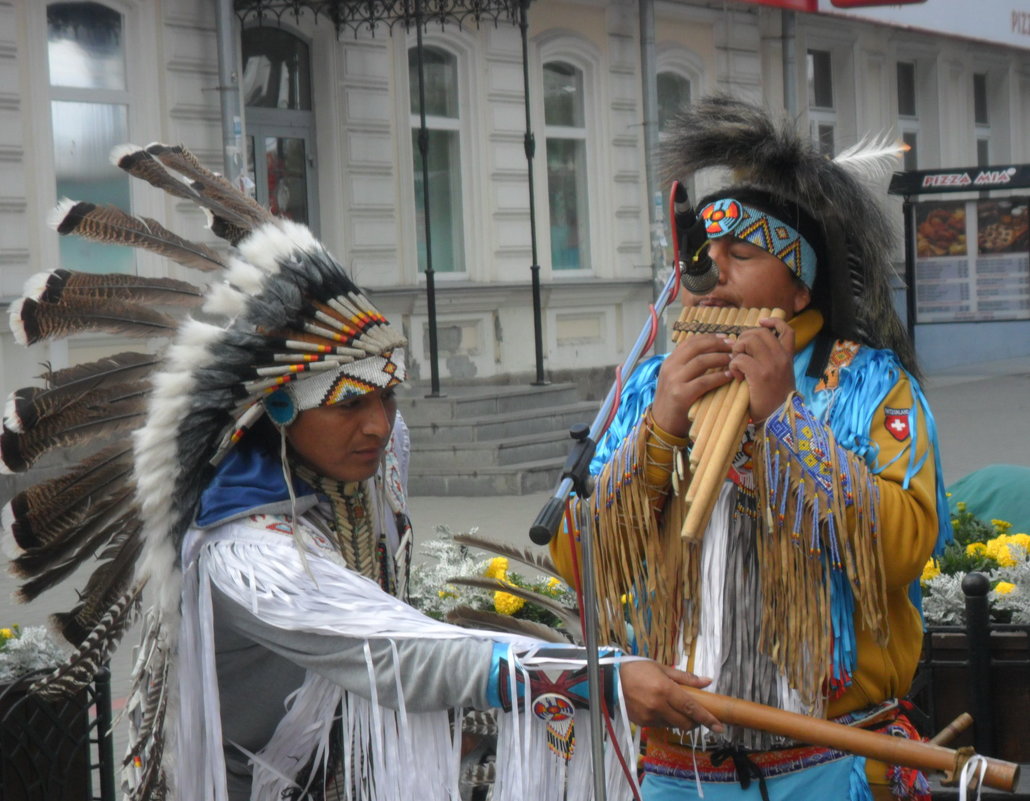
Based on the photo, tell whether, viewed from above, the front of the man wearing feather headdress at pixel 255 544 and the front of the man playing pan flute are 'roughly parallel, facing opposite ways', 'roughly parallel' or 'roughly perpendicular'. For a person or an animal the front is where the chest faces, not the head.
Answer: roughly perpendicular

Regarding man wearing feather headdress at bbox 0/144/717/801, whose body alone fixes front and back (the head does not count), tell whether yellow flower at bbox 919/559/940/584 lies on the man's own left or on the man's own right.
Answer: on the man's own left

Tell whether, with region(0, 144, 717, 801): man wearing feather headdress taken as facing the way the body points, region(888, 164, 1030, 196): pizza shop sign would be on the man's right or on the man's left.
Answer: on the man's left

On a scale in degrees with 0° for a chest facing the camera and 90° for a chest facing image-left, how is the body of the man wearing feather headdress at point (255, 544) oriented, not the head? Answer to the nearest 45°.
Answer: approximately 315°

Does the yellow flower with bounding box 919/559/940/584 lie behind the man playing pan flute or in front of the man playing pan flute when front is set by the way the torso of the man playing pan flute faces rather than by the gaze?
behind

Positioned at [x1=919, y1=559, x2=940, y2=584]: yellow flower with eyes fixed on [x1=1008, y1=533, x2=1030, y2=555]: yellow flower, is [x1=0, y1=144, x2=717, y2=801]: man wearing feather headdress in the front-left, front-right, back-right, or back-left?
back-right

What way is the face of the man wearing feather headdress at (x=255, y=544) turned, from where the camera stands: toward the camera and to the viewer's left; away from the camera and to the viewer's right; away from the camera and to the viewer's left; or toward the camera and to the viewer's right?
toward the camera and to the viewer's right

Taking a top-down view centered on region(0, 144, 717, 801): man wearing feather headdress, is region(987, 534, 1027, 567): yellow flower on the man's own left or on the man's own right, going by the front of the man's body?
on the man's own left

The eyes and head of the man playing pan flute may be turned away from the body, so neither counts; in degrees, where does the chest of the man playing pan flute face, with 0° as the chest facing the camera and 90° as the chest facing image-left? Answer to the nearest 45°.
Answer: approximately 45°
